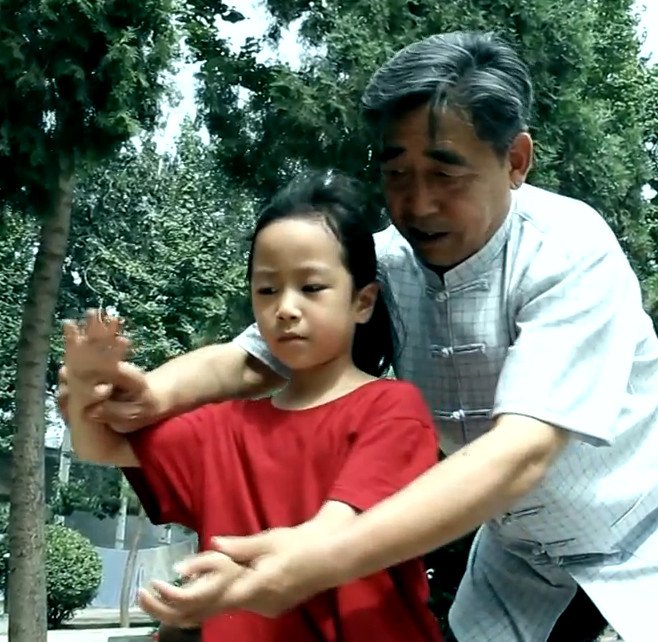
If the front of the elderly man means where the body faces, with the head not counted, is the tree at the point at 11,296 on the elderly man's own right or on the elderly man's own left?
on the elderly man's own right

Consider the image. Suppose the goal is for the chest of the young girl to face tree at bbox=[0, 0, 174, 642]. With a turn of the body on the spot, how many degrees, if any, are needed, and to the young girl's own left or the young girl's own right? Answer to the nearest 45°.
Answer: approximately 135° to the young girl's own right

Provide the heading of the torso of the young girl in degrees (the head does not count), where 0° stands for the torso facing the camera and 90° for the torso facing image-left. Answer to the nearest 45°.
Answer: approximately 45°

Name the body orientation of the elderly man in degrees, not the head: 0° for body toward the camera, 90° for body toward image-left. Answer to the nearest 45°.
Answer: approximately 45°

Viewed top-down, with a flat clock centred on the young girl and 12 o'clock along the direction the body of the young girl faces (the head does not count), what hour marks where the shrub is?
The shrub is roughly at 4 o'clock from the young girl.
